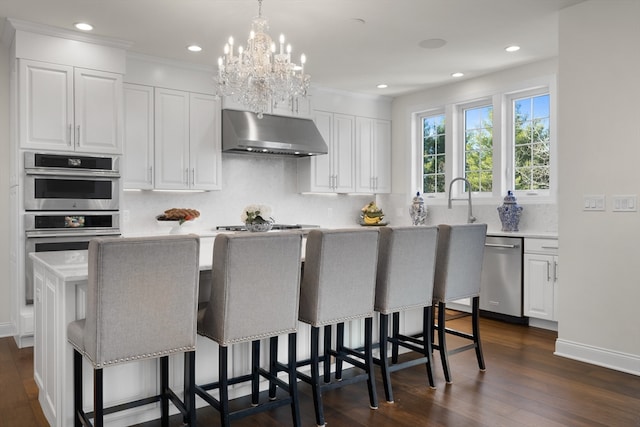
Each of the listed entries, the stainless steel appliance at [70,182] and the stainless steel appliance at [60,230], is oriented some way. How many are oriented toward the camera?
2

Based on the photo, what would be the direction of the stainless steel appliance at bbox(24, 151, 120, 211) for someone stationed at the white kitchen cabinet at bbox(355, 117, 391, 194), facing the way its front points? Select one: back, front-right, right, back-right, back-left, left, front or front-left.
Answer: right

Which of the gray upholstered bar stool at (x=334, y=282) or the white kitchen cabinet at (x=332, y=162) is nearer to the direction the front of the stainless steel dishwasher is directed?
the gray upholstered bar stool

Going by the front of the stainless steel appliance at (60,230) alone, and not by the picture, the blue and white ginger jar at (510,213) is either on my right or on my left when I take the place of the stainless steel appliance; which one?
on my left

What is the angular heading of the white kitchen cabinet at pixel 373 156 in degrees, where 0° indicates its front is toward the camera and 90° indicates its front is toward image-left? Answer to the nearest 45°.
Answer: approximately 315°

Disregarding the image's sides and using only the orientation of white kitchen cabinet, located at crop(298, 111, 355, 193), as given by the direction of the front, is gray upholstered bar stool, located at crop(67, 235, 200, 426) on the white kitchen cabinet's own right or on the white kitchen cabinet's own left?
on the white kitchen cabinet's own right

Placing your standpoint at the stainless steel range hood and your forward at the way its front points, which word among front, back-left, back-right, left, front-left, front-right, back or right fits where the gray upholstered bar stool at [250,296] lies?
front-right

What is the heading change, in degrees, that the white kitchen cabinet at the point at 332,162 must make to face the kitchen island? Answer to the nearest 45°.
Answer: approximately 45° to its right
